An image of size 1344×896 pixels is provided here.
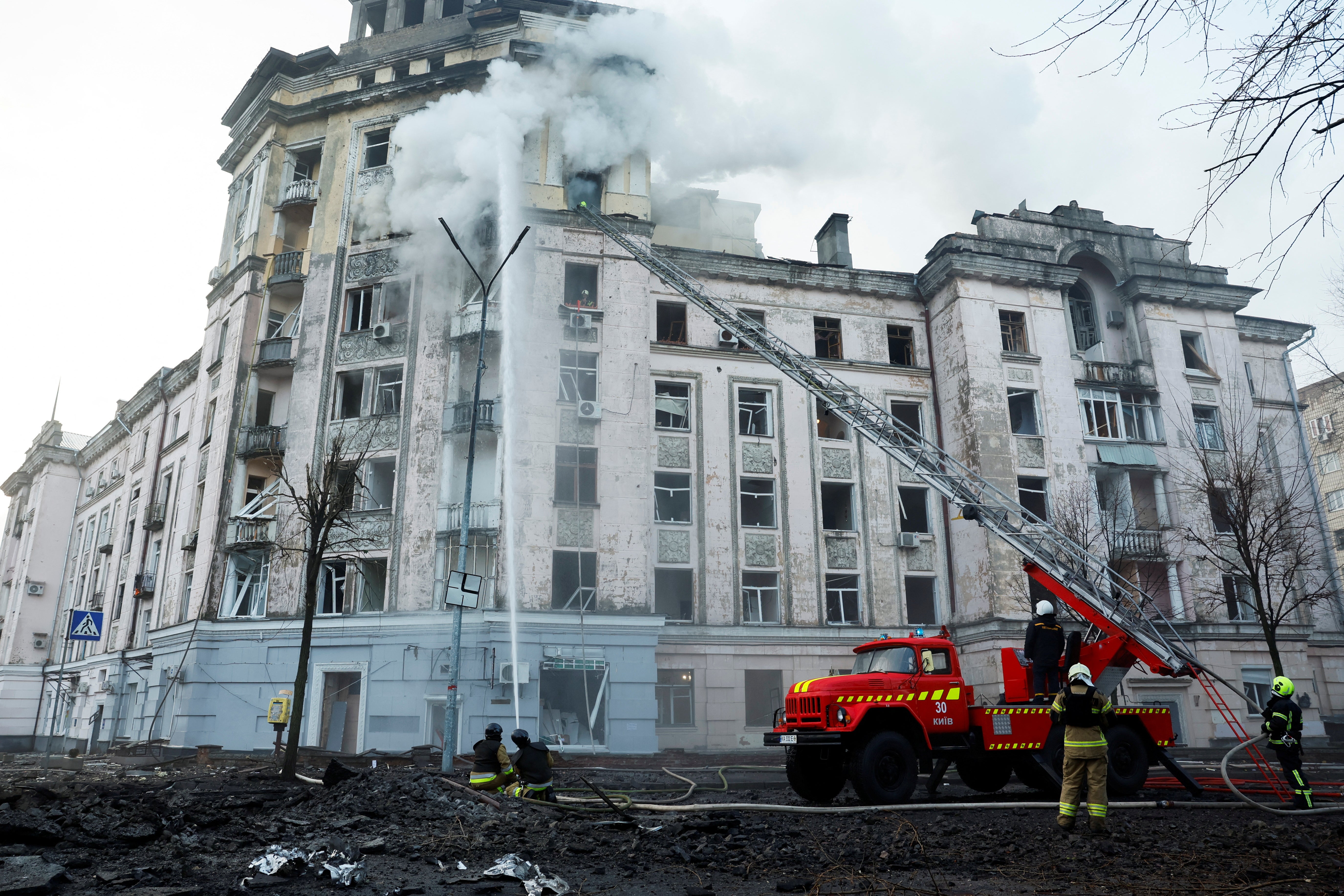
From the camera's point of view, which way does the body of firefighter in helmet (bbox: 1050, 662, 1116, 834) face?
away from the camera

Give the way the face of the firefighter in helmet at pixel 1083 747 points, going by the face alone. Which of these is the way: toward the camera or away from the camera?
away from the camera

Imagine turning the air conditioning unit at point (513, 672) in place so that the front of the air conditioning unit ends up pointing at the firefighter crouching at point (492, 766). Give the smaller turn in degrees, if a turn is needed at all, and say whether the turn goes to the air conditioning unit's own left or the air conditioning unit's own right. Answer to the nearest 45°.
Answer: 0° — it already faces them

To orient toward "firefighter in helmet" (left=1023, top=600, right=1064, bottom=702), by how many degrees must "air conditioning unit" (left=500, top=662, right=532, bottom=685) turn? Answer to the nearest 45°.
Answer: approximately 45° to its left

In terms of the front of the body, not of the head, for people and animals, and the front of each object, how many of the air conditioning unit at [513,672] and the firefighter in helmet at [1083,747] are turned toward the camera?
1

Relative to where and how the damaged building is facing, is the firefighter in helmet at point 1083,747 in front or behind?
in front

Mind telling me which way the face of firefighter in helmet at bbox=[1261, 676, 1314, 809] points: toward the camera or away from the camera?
away from the camera

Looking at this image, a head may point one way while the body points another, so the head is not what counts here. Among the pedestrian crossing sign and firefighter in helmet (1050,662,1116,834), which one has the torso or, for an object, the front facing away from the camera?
the firefighter in helmet

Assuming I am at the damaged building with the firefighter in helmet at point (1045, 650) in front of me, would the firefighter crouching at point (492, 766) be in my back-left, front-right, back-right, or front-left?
front-right

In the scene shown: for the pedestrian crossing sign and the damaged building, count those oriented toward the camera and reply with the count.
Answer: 2

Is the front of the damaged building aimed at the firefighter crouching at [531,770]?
yes

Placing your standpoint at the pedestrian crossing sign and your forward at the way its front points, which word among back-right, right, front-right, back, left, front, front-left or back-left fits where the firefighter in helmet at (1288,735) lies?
front-left

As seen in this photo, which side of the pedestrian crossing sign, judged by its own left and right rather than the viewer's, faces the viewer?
front

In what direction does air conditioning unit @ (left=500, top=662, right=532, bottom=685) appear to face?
toward the camera

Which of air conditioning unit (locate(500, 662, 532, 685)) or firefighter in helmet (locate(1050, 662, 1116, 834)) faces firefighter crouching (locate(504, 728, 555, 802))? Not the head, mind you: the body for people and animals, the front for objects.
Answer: the air conditioning unit

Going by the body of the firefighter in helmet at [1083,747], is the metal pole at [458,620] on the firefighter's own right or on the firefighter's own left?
on the firefighter's own left
